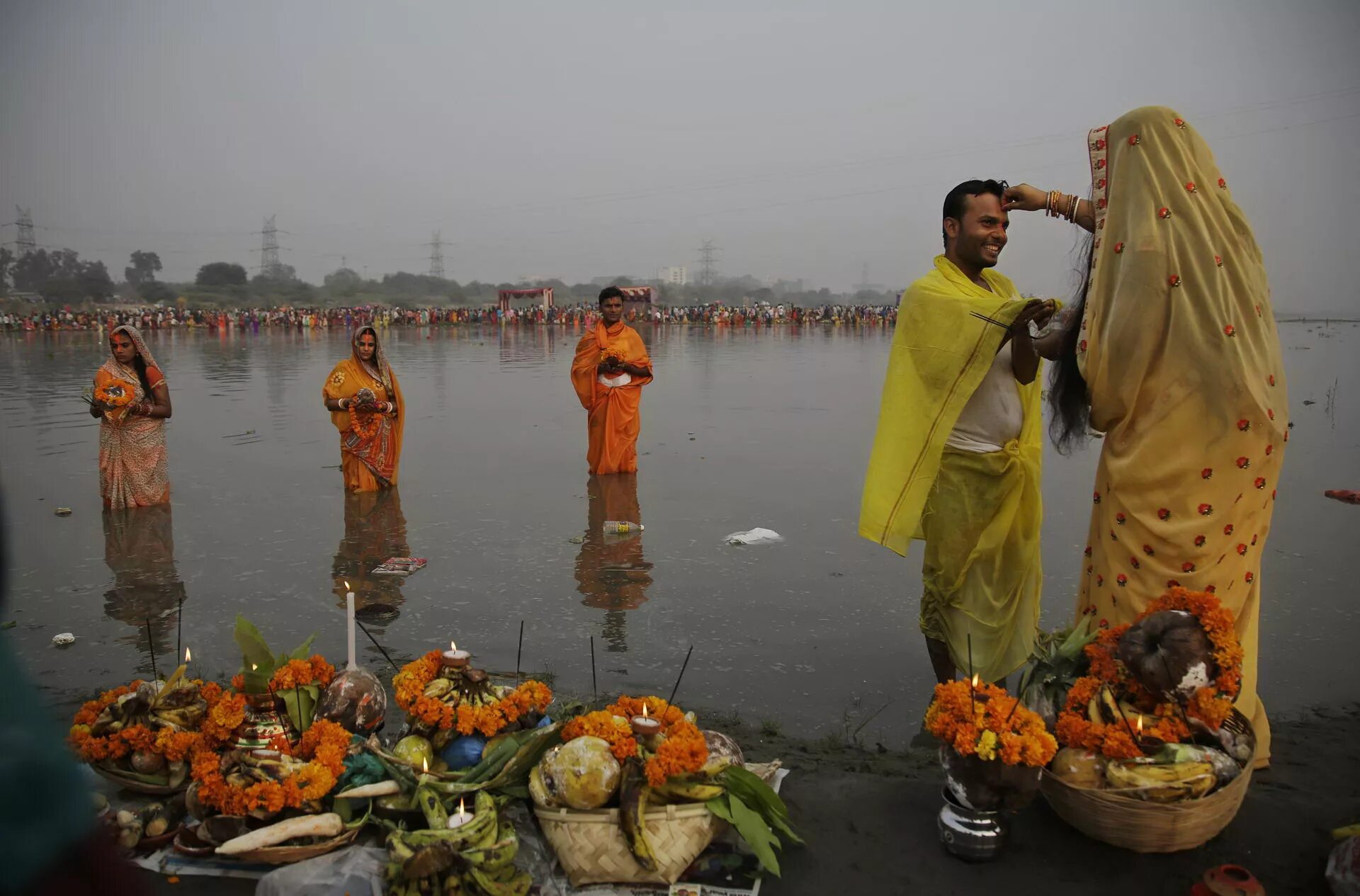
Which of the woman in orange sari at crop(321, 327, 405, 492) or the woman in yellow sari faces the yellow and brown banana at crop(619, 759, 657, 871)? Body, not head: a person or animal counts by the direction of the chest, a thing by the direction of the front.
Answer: the woman in orange sari

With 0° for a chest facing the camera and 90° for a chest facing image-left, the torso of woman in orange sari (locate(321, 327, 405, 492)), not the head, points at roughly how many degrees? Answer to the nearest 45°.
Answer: approximately 0°

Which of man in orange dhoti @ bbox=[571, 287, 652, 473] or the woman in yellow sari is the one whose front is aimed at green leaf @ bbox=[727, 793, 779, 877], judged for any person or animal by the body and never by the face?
the man in orange dhoti

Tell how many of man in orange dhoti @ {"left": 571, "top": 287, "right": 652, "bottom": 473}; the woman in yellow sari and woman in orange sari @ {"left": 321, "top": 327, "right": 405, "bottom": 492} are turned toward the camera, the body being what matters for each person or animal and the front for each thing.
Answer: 2

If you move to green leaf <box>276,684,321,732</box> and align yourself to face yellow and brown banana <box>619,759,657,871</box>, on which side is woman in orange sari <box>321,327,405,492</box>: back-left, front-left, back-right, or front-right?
back-left

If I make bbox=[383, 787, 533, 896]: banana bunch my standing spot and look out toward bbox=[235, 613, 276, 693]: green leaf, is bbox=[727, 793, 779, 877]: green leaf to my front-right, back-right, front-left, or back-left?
back-right

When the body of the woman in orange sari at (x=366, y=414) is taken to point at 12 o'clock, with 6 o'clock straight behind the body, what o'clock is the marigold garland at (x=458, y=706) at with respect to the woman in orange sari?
The marigold garland is roughly at 12 o'clock from the woman in orange sari.

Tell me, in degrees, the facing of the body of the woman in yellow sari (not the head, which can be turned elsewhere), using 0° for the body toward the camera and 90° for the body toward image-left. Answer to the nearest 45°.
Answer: approximately 135°

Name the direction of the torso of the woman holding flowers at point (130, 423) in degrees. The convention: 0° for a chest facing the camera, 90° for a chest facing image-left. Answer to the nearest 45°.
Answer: approximately 45°

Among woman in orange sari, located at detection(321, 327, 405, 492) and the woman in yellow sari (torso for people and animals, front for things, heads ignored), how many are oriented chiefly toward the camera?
1
